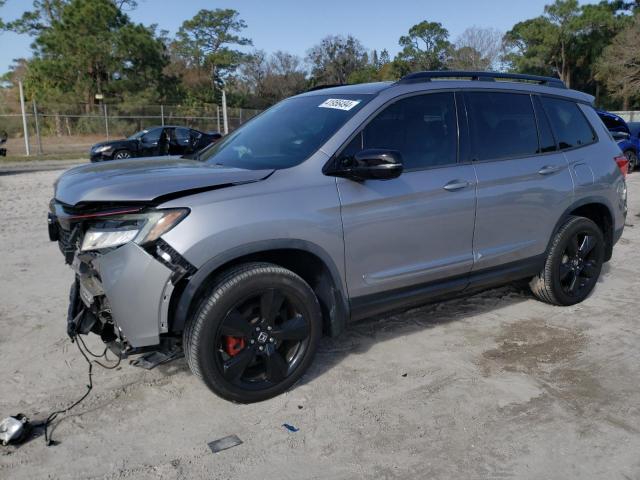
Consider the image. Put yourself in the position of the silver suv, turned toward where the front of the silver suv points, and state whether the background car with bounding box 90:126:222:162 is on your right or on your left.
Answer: on your right

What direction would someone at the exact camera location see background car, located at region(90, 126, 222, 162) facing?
facing to the left of the viewer

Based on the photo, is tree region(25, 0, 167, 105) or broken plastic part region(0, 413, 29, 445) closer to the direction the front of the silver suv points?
the broken plastic part

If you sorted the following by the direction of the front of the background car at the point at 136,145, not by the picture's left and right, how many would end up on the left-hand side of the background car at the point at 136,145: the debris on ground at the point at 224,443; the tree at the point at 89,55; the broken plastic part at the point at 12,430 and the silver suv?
3

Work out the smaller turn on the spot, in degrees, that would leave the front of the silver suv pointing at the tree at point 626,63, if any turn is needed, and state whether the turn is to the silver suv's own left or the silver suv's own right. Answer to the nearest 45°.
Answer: approximately 180°

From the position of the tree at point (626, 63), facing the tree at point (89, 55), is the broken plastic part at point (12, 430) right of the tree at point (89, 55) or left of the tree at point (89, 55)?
left

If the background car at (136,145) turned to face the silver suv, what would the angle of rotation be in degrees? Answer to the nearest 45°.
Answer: approximately 90° to its left

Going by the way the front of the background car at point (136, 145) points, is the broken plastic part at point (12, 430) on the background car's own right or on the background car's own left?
on the background car's own left
